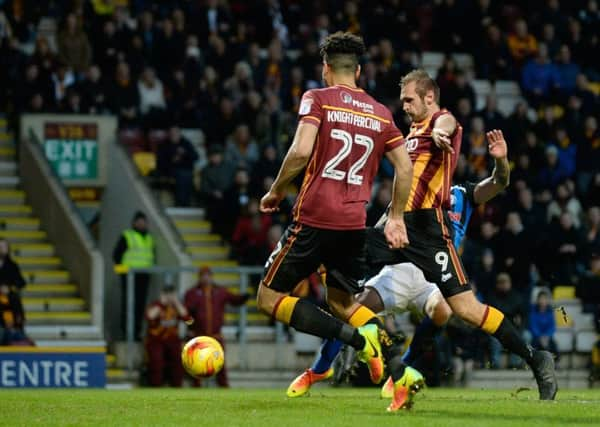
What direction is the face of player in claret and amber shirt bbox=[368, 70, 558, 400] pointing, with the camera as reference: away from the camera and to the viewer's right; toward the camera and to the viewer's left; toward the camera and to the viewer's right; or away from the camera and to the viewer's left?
toward the camera and to the viewer's left

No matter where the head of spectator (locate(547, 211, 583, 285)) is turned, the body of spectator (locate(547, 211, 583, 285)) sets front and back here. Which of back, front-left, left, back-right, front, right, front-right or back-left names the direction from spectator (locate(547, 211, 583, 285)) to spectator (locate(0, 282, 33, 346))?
front-right

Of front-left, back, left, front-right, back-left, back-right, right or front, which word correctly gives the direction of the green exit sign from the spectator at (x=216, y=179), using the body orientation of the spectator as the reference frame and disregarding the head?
right

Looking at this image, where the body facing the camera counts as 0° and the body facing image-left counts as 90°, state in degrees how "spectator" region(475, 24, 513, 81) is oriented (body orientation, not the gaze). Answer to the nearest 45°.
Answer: approximately 0°

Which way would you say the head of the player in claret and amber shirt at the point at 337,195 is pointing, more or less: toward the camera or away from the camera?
away from the camera

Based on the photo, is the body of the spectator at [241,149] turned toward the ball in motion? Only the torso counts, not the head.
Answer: yes
